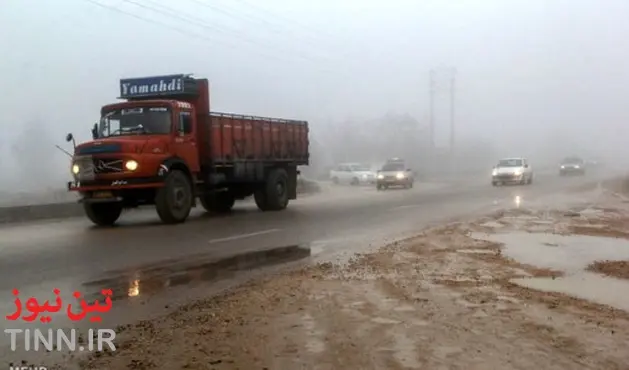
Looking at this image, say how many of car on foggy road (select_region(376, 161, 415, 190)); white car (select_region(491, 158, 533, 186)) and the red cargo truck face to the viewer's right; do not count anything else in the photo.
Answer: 0

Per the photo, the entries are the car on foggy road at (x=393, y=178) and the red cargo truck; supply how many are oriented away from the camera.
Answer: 0

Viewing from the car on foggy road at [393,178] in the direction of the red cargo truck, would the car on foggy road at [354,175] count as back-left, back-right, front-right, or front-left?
back-right

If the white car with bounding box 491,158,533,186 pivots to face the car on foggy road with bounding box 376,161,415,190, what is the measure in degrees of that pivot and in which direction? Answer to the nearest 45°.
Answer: approximately 45° to its right

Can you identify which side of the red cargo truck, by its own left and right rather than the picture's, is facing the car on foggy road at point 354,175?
back

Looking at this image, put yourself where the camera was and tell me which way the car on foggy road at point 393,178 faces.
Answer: facing the viewer and to the left of the viewer

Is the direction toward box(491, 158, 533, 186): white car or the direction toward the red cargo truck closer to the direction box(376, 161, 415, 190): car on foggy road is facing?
the red cargo truck

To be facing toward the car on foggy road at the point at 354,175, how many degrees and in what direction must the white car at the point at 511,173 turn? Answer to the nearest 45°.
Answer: approximately 90° to its right

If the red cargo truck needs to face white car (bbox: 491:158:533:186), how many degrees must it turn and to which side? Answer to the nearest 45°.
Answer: approximately 180°

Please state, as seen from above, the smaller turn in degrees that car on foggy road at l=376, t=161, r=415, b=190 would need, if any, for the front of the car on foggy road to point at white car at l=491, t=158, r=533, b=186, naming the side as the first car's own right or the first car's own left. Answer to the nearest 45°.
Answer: approximately 135° to the first car's own left

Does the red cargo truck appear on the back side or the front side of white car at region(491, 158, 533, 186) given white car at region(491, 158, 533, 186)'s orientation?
on the front side
